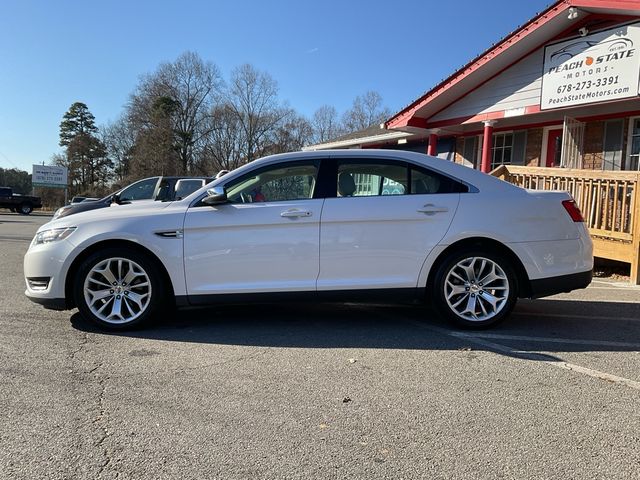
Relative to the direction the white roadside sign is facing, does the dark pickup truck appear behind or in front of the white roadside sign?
in front

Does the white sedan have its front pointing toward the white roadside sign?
no

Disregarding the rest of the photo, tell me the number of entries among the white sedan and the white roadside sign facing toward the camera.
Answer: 1

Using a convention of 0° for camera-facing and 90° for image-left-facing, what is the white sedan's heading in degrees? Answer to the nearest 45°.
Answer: approximately 90°

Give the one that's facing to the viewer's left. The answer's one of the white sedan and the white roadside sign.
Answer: the white sedan

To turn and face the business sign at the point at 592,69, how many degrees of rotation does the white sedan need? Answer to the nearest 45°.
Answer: approximately 135° to its right

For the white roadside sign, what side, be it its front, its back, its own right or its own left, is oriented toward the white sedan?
front

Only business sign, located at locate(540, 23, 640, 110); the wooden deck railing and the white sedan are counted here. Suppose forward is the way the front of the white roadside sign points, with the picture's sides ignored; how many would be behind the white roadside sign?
0

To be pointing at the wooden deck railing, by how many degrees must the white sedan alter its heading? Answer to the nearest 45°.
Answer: approximately 135° to its right

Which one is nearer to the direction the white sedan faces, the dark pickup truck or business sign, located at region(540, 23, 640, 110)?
the dark pickup truck

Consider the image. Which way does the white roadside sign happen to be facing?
toward the camera

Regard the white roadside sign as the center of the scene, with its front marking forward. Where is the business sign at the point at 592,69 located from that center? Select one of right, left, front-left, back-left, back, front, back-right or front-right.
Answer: front
